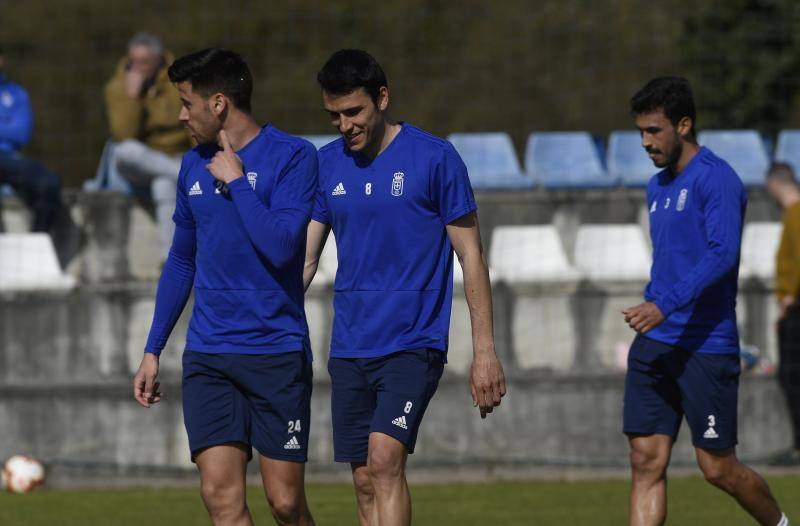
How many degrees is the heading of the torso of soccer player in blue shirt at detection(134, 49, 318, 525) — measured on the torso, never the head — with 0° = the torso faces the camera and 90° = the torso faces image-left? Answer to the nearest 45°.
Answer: approximately 45°

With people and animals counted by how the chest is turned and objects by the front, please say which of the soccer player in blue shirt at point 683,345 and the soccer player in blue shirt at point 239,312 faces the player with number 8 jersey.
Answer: the soccer player in blue shirt at point 683,345

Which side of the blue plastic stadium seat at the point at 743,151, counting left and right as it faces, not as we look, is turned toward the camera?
front

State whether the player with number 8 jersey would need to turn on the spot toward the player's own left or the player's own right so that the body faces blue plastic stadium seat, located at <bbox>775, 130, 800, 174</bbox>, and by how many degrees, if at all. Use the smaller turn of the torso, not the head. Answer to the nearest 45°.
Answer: approximately 180°

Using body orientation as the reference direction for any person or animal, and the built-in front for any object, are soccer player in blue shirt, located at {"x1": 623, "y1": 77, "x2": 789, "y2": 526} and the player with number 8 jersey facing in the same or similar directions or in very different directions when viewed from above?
same or similar directions

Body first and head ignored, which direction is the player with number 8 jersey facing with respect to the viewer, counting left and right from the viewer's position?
facing the viewer and to the left of the viewer

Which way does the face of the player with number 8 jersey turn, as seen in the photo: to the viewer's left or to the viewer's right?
to the viewer's left

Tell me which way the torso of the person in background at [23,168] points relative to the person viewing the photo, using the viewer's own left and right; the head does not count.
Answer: facing the viewer and to the right of the viewer

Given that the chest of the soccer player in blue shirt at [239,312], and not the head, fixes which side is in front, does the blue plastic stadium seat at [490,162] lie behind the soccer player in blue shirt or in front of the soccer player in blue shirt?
behind
